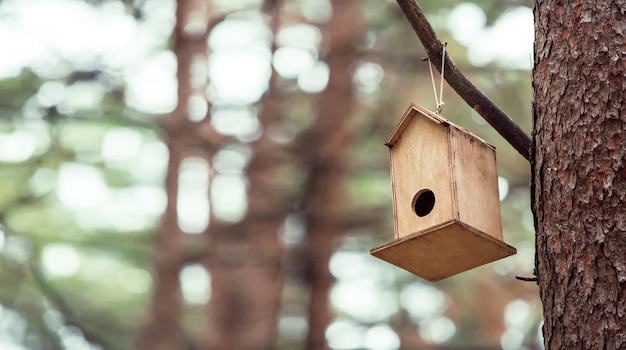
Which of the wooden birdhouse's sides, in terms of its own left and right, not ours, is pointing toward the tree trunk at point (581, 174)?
left

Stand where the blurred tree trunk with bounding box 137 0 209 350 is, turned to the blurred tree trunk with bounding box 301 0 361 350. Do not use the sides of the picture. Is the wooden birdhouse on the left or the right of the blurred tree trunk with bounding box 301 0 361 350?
right

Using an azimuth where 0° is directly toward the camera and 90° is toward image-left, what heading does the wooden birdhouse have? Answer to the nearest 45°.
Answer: approximately 45°

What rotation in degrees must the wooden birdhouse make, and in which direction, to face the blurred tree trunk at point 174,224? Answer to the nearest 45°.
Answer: approximately 90° to its right

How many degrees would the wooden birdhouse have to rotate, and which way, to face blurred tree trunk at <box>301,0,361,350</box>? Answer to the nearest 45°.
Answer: approximately 135° to its right

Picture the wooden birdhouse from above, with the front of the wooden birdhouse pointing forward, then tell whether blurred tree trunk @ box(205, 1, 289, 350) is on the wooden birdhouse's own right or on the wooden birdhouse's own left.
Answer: on the wooden birdhouse's own right
